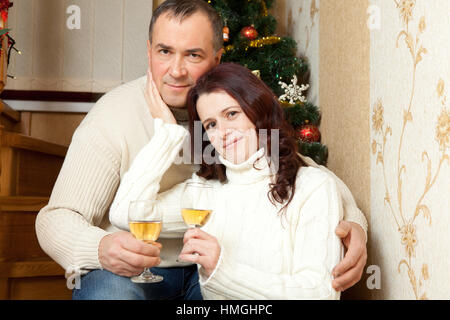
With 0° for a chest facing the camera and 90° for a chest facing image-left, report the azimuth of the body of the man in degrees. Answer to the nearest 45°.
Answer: approximately 0°

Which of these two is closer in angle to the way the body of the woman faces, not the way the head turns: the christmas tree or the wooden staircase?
the wooden staircase

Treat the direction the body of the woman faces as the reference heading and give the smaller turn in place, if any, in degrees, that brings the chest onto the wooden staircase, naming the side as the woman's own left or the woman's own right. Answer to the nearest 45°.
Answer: approximately 90° to the woman's own right

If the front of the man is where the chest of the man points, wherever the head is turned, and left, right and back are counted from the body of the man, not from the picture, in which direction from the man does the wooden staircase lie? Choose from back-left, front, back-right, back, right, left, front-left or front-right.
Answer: back-right

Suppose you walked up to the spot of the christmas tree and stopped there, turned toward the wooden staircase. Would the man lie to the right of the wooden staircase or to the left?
left

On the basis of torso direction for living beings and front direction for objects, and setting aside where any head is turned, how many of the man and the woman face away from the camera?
0

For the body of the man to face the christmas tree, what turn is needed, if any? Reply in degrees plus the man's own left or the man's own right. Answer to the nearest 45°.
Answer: approximately 135° to the man's own left

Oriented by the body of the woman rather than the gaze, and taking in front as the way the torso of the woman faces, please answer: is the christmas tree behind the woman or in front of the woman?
behind
